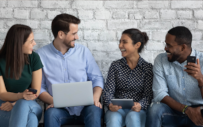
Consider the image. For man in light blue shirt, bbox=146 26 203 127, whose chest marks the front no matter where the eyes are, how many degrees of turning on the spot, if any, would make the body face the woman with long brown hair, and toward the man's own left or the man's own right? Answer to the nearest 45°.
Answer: approximately 90° to the man's own right

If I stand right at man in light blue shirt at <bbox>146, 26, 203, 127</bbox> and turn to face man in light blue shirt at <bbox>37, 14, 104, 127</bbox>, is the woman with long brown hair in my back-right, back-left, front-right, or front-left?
front-left

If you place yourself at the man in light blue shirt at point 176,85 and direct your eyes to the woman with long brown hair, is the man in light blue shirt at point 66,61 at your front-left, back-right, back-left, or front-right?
front-right

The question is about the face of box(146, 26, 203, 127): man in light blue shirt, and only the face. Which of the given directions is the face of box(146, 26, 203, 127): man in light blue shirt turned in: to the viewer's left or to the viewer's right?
to the viewer's left

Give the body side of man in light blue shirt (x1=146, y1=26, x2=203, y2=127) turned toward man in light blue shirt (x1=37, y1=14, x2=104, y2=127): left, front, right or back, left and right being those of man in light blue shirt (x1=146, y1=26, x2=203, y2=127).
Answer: right

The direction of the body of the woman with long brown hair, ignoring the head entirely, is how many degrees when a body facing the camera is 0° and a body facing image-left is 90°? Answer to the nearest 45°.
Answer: approximately 315°

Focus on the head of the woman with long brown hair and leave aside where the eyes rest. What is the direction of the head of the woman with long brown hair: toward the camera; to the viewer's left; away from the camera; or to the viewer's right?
to the viewer's right

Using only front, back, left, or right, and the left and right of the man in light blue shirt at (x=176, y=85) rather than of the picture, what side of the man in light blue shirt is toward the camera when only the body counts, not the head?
front

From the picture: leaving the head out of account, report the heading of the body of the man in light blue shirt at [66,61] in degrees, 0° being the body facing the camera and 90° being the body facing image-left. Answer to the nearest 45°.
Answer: approximately 0°

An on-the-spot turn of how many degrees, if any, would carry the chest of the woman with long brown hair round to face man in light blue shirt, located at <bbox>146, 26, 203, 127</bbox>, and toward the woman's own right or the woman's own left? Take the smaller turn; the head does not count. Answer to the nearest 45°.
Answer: approximately 45° to the woman's own left

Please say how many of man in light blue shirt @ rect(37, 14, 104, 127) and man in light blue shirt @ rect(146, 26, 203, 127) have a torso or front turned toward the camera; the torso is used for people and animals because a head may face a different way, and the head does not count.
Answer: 2
